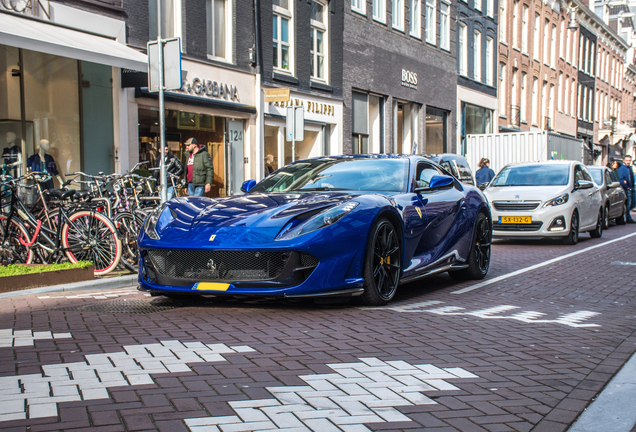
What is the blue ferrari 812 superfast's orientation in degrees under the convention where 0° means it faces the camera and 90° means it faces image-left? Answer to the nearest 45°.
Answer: approximately 45°

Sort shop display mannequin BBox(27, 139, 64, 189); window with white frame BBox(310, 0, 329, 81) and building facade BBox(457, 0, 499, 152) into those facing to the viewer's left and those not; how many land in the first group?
0

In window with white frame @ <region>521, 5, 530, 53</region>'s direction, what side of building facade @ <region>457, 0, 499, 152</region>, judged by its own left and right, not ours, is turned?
left

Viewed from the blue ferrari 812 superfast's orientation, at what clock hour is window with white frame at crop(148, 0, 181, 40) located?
The window with white frame is roughly at 4 o'clock from the blue ferrari 812 superfast.

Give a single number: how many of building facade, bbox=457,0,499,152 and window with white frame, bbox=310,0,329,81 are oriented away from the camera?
0

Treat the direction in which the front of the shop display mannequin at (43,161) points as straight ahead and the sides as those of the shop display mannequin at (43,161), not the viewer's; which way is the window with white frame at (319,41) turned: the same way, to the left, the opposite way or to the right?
the same way

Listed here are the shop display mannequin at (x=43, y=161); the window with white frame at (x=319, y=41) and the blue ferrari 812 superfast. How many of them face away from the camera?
0

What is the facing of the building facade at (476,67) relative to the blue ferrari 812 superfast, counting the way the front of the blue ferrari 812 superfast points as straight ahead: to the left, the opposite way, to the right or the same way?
to the left

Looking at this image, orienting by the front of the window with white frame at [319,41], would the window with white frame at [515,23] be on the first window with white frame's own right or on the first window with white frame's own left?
on the first window with white frame's own left

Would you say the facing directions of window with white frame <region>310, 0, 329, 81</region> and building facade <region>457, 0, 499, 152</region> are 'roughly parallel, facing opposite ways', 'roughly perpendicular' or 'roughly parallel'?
roughly parallel

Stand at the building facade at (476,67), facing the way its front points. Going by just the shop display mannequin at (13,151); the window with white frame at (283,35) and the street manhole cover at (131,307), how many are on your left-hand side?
0

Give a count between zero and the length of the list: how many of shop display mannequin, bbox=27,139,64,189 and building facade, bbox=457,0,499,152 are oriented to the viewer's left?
0

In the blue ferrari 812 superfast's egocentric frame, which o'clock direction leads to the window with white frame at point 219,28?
The window with white frame is roughly at 4 o'clock from the blue ferrari 812 superfast.

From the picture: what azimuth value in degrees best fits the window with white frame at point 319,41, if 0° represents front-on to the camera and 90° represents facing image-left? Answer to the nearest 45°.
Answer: approximately 315°

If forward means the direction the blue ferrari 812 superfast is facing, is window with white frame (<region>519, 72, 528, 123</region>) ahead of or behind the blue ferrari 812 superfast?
behind

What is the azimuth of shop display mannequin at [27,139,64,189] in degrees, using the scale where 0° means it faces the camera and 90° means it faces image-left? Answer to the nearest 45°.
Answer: approximately 315°
